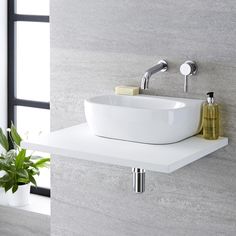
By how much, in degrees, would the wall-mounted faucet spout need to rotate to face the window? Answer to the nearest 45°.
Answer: approximately 90° to its right

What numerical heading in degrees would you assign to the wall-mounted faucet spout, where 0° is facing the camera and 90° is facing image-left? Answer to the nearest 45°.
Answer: approximately 45°

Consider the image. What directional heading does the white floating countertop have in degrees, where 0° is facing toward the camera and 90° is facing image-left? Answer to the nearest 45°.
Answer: approximately 45°

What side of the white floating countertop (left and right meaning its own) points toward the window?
right
